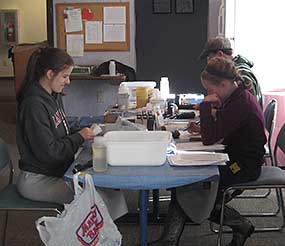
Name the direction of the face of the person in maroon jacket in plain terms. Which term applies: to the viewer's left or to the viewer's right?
to the viewer's left

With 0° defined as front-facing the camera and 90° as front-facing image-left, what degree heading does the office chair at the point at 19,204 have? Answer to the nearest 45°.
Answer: approximately 270°

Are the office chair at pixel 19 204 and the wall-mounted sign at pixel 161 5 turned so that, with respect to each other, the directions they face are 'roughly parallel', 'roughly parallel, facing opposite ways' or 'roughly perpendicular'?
roughly perpendicular

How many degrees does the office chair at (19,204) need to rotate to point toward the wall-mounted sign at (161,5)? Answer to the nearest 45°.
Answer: approximately 45° to its left

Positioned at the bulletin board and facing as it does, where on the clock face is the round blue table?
The round blue table is roughly at 12 o'clock from the bulletin board.

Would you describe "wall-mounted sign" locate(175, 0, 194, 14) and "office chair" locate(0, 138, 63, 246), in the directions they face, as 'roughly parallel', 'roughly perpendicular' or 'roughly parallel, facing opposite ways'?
roughly perpendicular

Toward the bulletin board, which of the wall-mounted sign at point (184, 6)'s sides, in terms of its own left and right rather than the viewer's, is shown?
right

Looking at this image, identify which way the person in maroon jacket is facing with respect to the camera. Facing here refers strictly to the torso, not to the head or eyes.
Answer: to the viewer's left

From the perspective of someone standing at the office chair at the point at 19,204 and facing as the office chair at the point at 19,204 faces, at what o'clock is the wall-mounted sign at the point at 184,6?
The wall-mounted sign is roughly at 10 o'clock from the office chair.
